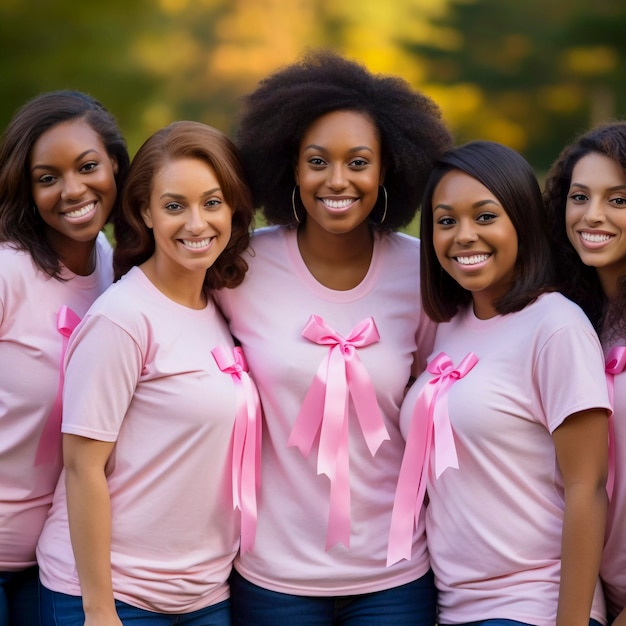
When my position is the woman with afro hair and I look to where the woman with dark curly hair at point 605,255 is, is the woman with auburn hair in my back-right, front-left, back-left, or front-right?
back-right

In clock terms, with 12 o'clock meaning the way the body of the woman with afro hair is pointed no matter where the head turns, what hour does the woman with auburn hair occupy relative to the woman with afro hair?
The woman with auburn hair is roughly at 2 o'clock from the woman with afro hair.

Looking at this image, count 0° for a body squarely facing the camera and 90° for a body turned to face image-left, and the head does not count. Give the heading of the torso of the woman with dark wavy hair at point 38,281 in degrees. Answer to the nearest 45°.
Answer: approximately 315°

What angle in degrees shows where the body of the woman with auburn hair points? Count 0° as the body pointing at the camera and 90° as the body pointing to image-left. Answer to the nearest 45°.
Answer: approximately 315°

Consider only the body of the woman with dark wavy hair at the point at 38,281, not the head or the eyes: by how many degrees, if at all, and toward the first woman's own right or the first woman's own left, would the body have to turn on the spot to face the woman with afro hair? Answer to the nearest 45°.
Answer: approximately 45° to the first woman's own left

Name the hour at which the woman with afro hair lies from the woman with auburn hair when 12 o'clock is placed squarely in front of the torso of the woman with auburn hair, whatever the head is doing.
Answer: The woman with afro hair is roughly at 10 o'clock from the woman with auburn hair.

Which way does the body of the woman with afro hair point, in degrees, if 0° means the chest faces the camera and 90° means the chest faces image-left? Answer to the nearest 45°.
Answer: approximately 0°

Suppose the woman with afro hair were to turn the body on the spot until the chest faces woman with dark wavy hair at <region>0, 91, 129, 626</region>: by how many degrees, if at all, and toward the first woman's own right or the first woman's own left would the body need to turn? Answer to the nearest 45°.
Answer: approximately 90° to the first woman's own right
